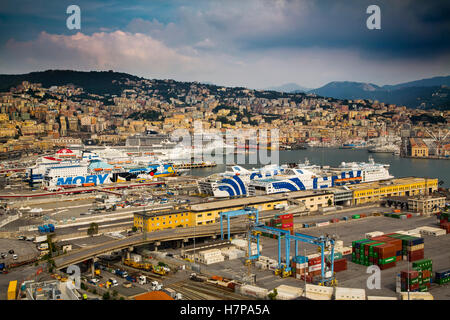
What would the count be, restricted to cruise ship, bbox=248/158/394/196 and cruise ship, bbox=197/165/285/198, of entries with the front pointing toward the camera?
0

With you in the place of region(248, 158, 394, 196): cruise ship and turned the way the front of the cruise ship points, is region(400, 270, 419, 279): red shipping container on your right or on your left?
on your right

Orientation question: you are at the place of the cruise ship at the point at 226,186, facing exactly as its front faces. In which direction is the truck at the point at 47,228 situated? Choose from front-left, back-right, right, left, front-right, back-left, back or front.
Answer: back

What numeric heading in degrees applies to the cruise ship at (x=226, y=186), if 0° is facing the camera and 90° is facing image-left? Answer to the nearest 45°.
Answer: approximately 225°
